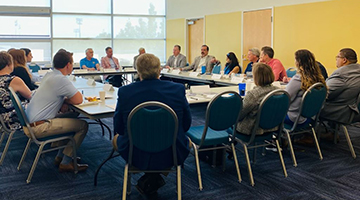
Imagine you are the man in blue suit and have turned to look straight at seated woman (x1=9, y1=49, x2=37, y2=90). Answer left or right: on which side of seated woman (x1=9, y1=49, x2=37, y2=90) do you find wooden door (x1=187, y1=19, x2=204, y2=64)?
right

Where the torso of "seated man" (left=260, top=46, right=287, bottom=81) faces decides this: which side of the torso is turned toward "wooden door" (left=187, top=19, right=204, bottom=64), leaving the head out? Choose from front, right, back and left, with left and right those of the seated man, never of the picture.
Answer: right

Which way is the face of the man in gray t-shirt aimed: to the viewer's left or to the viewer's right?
to the viewer's right

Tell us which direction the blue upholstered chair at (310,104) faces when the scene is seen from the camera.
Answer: facing away from the viewer and to the left of the viewer

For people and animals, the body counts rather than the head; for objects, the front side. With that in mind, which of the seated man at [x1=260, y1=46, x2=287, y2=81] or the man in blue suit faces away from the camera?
the man in blue suit

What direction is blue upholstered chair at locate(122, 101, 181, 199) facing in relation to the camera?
away from the camera

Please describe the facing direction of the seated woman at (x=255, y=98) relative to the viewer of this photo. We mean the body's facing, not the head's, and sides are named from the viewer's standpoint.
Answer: facing away from the viewer and to the left of the viewer

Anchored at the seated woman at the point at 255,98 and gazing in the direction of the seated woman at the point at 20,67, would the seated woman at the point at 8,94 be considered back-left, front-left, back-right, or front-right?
front-left

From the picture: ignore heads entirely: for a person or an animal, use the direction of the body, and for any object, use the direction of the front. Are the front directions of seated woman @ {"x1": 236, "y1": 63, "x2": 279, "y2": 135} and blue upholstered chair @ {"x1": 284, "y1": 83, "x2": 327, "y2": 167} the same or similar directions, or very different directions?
same or similar directions

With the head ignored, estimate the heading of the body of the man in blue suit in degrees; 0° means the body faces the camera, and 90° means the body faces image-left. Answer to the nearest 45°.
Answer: approximately 180°

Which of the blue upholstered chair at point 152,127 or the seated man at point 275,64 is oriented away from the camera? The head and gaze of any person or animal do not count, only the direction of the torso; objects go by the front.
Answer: the blue upholstered chair

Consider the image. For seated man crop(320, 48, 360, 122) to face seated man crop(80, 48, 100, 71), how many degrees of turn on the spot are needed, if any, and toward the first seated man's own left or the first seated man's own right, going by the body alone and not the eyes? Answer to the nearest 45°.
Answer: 0° — they already face them

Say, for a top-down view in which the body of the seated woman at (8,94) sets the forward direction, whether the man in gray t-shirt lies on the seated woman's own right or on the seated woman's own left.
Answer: on the seated woman's own right

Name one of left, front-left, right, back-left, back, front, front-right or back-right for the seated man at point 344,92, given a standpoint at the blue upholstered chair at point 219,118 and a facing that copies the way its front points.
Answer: right

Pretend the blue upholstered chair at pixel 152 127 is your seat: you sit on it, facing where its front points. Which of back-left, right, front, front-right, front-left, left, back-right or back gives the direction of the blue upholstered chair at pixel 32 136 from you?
front-left
